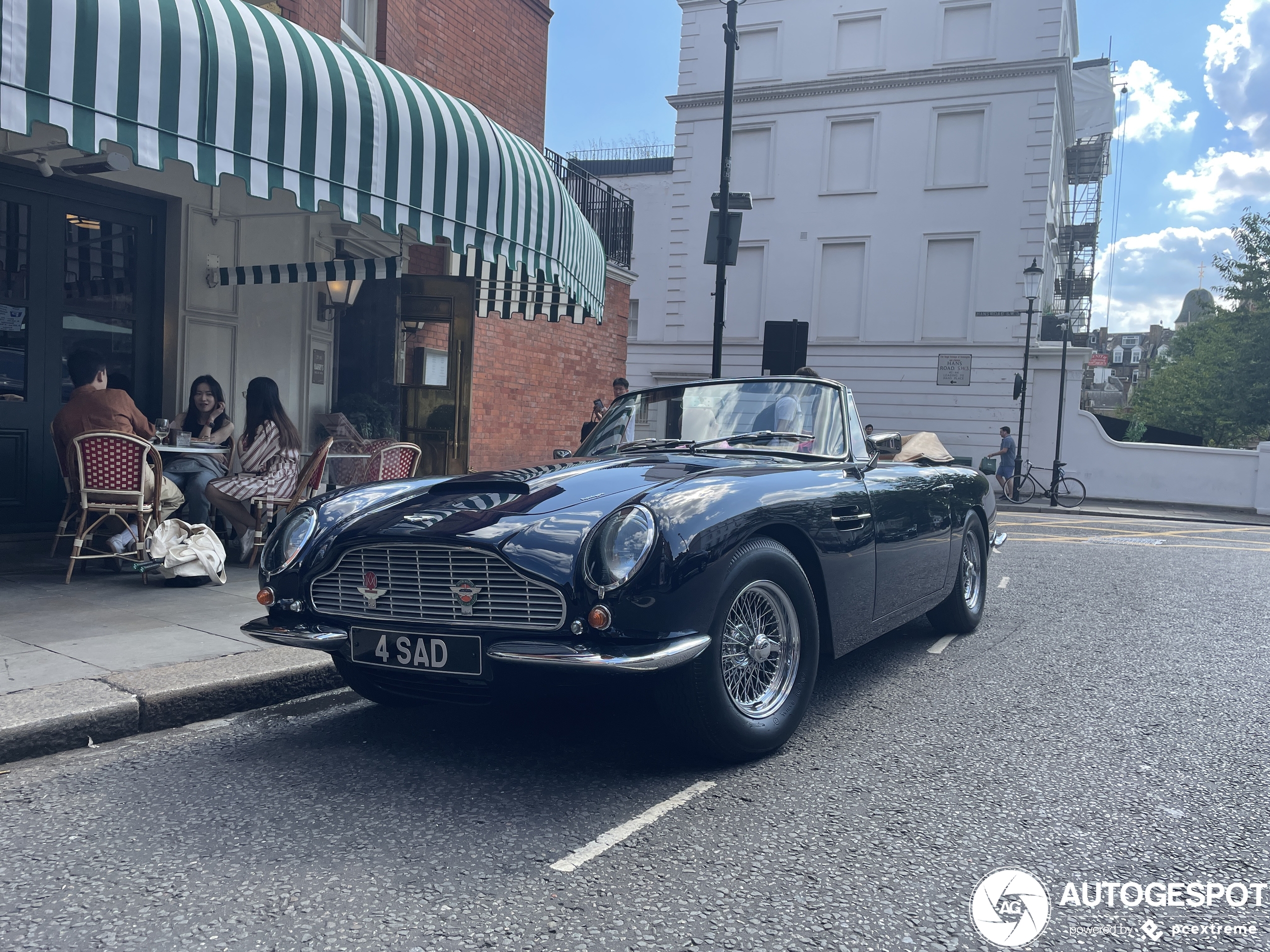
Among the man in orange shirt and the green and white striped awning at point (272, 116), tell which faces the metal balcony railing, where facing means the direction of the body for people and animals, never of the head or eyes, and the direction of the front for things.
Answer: the man in orange shirt

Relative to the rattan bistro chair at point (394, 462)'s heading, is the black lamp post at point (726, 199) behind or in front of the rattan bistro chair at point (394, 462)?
behind

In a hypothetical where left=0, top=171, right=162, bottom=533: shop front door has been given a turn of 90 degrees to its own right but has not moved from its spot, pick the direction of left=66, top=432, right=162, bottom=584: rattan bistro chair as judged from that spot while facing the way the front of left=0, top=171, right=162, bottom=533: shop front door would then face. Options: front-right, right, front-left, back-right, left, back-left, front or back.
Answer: front-left

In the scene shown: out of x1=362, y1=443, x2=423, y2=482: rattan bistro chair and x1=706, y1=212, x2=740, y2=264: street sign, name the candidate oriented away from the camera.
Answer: the street sign

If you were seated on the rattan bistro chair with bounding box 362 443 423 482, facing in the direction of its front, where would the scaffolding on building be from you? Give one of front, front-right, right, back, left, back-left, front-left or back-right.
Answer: back

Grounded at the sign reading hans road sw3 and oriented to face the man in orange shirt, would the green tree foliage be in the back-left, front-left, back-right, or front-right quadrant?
back-left

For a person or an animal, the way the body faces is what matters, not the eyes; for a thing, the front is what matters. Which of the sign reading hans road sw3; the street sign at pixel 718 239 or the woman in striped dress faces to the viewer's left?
the woman in striped dress

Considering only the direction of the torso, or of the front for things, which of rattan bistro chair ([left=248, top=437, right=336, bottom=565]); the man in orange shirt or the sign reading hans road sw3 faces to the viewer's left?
the rattan bistro chair
